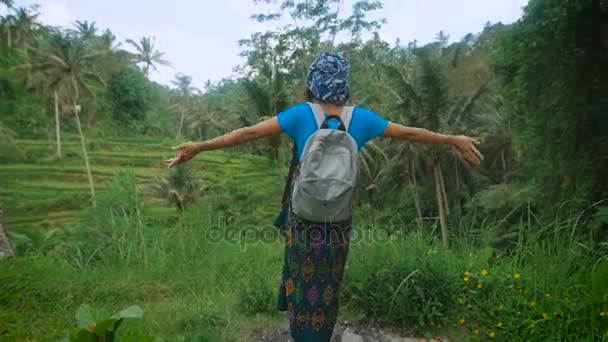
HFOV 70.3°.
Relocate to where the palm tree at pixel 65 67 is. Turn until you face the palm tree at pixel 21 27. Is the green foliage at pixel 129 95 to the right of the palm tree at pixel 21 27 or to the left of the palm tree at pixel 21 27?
right

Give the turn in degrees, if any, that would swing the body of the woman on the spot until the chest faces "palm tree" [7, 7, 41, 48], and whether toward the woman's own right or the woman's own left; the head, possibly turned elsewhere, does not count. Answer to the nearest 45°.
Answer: approximately 45° to the woman's own left

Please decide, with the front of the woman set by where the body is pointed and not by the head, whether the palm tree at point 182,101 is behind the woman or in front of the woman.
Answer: in front

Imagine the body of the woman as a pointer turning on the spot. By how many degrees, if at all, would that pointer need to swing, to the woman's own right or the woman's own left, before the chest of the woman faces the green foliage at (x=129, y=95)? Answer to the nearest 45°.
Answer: approximately 45° to the woman's own left

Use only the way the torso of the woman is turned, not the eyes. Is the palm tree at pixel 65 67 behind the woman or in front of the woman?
in front

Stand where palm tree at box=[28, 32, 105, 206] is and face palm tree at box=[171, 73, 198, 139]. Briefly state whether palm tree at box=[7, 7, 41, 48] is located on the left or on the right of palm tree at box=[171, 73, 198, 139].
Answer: left

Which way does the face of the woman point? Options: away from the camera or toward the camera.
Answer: away from the camera

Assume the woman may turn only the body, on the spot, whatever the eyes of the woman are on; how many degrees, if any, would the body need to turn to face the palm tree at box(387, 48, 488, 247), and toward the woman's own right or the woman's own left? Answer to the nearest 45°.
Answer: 0° — they already face it

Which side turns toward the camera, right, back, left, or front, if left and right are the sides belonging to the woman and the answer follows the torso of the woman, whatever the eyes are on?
back
